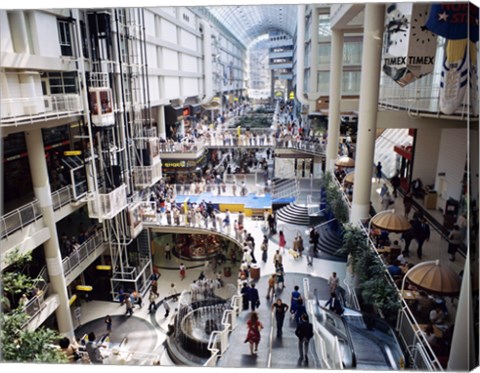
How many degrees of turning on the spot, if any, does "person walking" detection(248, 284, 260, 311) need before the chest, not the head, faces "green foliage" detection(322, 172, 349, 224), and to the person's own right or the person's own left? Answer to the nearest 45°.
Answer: approximately 45° to the person's own right

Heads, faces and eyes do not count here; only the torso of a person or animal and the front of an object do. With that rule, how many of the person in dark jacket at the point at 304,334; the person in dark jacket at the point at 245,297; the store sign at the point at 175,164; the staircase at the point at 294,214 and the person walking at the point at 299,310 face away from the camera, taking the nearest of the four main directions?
3

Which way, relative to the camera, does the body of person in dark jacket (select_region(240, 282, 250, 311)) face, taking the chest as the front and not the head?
away from the camera

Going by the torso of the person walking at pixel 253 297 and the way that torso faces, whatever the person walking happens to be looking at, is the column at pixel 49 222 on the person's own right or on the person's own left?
on the person's own left

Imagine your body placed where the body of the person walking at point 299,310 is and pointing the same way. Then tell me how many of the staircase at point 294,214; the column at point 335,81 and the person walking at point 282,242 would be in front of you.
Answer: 3

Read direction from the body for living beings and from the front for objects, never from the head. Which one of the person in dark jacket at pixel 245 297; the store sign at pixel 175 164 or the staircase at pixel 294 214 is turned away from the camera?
the person in dark jacket

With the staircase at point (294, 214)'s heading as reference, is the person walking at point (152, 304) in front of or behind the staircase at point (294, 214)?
in front

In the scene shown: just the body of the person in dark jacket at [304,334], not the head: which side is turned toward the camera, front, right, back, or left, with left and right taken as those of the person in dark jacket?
back

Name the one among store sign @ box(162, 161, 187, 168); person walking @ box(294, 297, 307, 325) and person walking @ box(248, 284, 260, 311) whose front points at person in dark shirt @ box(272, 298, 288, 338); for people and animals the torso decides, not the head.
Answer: the store sign

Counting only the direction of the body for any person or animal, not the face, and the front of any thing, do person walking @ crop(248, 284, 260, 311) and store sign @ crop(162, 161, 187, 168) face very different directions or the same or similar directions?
very different directions

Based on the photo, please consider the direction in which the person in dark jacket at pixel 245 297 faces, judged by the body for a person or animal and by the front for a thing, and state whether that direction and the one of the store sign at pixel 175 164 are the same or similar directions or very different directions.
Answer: very different directions

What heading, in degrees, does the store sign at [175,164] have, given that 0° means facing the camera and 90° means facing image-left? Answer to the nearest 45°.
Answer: approximately 0°

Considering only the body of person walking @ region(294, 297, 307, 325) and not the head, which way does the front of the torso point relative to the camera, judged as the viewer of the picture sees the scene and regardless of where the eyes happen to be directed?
away from the camera

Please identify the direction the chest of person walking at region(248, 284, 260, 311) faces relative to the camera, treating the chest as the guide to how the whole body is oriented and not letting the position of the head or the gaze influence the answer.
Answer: away from the camera

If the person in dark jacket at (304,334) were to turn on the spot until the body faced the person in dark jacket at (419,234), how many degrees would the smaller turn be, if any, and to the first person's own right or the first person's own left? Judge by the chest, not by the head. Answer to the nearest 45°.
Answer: approximately 45° to the first person's own right

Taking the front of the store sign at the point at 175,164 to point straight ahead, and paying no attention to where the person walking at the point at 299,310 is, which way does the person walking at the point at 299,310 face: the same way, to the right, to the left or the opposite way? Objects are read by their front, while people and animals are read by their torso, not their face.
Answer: the opposite way
